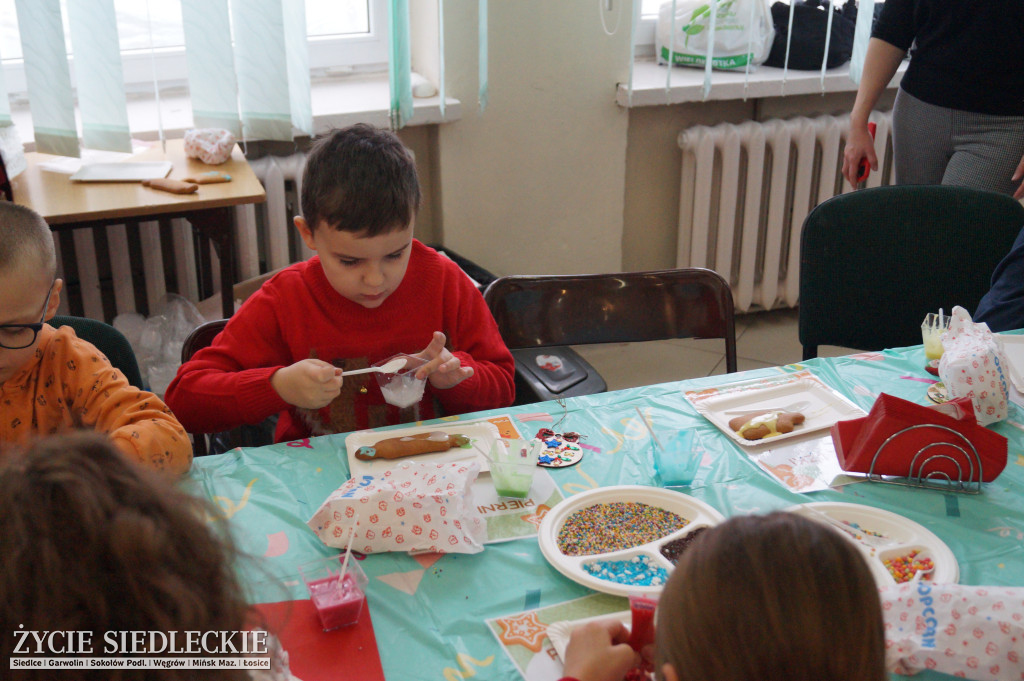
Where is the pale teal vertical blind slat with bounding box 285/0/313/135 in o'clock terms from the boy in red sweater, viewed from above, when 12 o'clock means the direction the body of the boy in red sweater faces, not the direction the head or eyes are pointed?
The pale teal vertical blind slat is roughly at 6 o'clock from the boy in red sweater.

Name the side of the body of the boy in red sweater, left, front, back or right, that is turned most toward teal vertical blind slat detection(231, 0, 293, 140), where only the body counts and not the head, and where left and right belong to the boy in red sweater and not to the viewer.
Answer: back

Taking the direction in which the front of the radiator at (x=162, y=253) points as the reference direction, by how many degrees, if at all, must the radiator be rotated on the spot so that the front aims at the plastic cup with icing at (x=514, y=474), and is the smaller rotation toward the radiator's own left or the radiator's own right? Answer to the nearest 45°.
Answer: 0° — it already faces it

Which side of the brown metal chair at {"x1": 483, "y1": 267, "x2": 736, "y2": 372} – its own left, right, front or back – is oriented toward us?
front

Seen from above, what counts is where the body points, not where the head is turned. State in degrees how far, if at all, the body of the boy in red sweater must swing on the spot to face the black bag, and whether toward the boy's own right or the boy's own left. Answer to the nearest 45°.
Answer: approximately 135° to the boy's own left

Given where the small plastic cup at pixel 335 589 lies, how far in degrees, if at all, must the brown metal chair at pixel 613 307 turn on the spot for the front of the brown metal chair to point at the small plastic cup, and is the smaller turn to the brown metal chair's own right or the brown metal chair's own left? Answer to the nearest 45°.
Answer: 0° — it already faces it

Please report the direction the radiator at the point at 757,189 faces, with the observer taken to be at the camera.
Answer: facing the viewer

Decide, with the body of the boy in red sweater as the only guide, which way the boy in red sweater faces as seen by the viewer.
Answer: toward the camera

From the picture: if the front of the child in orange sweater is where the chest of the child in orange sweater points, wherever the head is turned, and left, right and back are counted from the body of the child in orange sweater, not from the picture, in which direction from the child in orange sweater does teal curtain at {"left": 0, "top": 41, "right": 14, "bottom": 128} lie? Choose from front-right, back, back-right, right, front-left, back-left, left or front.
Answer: back

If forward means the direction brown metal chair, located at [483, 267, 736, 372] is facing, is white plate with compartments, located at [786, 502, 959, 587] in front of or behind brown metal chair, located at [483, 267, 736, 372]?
in front

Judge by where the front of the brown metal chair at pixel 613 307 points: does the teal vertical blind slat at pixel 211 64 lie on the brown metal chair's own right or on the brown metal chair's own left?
on the brown metal chair's own right
